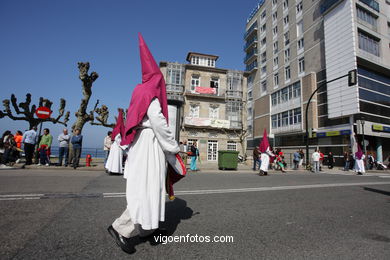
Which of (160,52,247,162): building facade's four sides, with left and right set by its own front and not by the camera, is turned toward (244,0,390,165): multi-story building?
left

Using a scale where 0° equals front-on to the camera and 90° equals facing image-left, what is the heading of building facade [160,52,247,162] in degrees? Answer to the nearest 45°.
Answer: approximately 0°

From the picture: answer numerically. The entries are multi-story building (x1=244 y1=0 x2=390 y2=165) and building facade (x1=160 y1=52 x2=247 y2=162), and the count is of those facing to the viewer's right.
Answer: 0

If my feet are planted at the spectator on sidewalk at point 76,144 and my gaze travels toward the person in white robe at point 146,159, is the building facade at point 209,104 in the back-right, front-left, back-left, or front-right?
back-left

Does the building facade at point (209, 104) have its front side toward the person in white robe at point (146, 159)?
yes

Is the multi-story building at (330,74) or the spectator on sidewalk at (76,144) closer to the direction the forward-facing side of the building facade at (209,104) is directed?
the spectator on sidewalk

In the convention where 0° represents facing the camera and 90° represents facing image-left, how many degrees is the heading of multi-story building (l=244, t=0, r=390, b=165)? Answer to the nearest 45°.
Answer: approximately 45°

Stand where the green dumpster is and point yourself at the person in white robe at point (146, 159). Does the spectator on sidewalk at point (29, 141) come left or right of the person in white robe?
right

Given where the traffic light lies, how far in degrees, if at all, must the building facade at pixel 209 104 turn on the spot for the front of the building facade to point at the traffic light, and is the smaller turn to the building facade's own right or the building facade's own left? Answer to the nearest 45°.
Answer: approximately 45° to the building facade's own left

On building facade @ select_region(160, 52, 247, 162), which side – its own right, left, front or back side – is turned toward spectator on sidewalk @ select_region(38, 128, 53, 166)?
front

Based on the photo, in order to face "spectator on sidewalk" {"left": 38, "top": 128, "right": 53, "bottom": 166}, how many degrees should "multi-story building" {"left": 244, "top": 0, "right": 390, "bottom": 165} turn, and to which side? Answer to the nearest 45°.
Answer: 0° — it already faces them

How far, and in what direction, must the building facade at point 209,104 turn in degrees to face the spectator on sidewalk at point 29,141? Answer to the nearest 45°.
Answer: approximately 45° to its right
